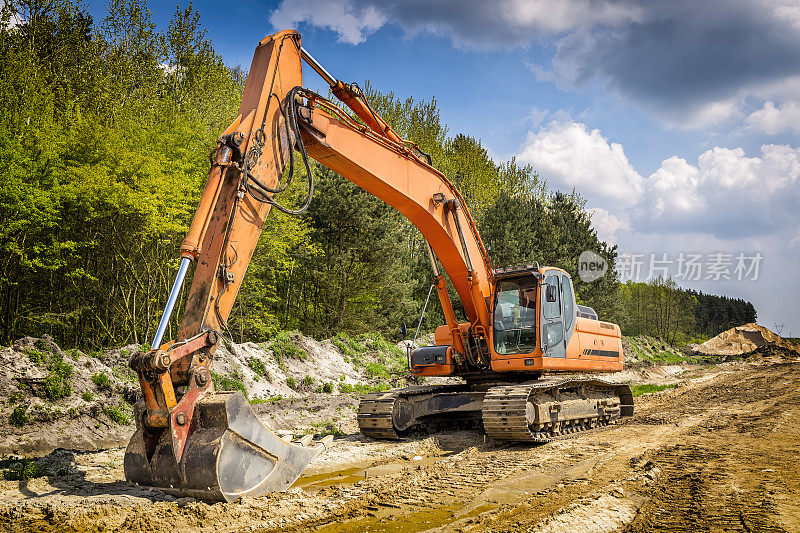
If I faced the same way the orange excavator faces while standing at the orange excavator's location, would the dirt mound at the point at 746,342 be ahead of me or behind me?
behind

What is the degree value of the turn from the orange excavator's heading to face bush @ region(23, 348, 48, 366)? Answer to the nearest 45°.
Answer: approximately 90° to its right

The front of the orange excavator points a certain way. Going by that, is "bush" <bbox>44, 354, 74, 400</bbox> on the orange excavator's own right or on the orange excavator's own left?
on the orange excavator's own right

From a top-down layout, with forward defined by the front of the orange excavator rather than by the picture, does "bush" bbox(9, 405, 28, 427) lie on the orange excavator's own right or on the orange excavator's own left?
on the orange excavator's own right

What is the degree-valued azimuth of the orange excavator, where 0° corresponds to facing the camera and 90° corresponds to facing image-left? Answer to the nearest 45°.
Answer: approximately 45°

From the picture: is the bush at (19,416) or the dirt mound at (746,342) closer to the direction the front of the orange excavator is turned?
the bush
